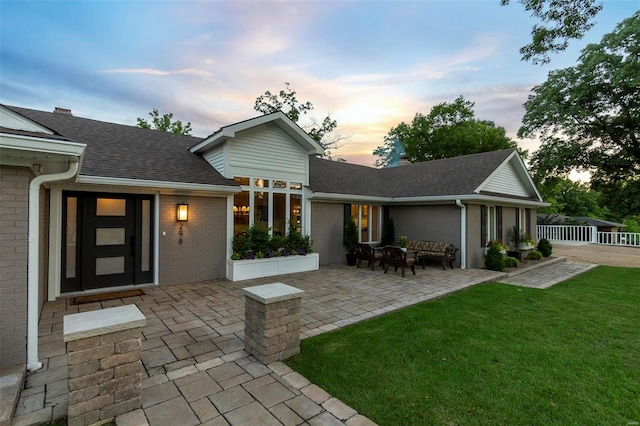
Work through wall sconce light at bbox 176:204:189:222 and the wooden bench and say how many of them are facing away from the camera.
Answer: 0

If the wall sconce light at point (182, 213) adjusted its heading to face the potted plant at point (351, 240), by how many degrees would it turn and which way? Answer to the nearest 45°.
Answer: approximately 45° to its left

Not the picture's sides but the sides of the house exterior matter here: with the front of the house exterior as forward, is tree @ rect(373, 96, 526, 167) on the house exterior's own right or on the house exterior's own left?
on the house exterior's own left

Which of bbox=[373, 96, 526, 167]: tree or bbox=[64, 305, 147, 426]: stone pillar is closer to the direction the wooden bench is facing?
the stone pillar

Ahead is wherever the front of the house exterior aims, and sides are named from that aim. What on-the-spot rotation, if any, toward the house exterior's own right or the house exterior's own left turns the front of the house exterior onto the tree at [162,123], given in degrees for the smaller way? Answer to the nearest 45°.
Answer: approximately 135° to the house exterior's own left

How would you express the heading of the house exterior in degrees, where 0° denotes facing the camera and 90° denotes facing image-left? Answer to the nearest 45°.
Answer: approximately 315°

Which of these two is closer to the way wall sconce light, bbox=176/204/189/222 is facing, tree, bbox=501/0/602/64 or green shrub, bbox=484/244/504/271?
the tree

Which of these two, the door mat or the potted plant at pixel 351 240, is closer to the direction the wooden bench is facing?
the door mat

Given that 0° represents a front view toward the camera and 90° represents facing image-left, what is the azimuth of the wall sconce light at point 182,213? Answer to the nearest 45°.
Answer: approximately 315°

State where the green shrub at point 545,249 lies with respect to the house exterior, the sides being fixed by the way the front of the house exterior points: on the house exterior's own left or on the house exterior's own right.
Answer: on the house exterior's own left
